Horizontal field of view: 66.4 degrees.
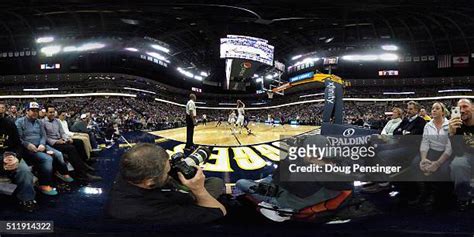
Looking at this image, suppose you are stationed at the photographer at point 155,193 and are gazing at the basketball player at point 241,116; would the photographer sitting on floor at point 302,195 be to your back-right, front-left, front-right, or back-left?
front-right

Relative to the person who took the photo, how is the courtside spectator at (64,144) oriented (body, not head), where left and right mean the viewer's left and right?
facing the viewer and to the right of the viewer

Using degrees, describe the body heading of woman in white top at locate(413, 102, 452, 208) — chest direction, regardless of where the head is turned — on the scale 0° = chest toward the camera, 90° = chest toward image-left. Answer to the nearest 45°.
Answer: approximately 45°

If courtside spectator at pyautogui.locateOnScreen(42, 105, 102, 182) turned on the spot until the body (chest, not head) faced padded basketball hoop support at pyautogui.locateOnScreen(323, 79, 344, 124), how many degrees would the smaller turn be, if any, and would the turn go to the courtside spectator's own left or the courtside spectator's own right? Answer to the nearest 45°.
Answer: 0° — they already face it

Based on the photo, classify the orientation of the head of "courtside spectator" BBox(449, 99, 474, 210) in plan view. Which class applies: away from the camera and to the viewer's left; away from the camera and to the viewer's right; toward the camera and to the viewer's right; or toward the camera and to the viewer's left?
toward the camera and to the viewer's left

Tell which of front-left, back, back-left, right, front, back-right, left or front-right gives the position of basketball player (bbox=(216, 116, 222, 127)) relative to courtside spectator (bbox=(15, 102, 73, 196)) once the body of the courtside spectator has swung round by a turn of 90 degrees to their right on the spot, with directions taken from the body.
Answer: left

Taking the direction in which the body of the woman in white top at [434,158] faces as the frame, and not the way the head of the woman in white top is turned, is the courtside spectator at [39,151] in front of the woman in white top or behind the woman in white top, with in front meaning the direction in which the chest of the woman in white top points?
in front

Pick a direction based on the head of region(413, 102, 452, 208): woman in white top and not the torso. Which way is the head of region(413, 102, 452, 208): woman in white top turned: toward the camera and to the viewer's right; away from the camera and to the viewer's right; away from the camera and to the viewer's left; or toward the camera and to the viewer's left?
toward the camera and to the viewer's left

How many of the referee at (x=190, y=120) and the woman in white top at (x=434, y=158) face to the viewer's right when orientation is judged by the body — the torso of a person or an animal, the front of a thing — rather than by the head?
1

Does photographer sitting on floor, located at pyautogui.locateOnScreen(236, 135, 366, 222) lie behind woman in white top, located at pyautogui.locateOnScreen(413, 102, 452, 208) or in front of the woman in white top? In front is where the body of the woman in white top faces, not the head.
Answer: in front
